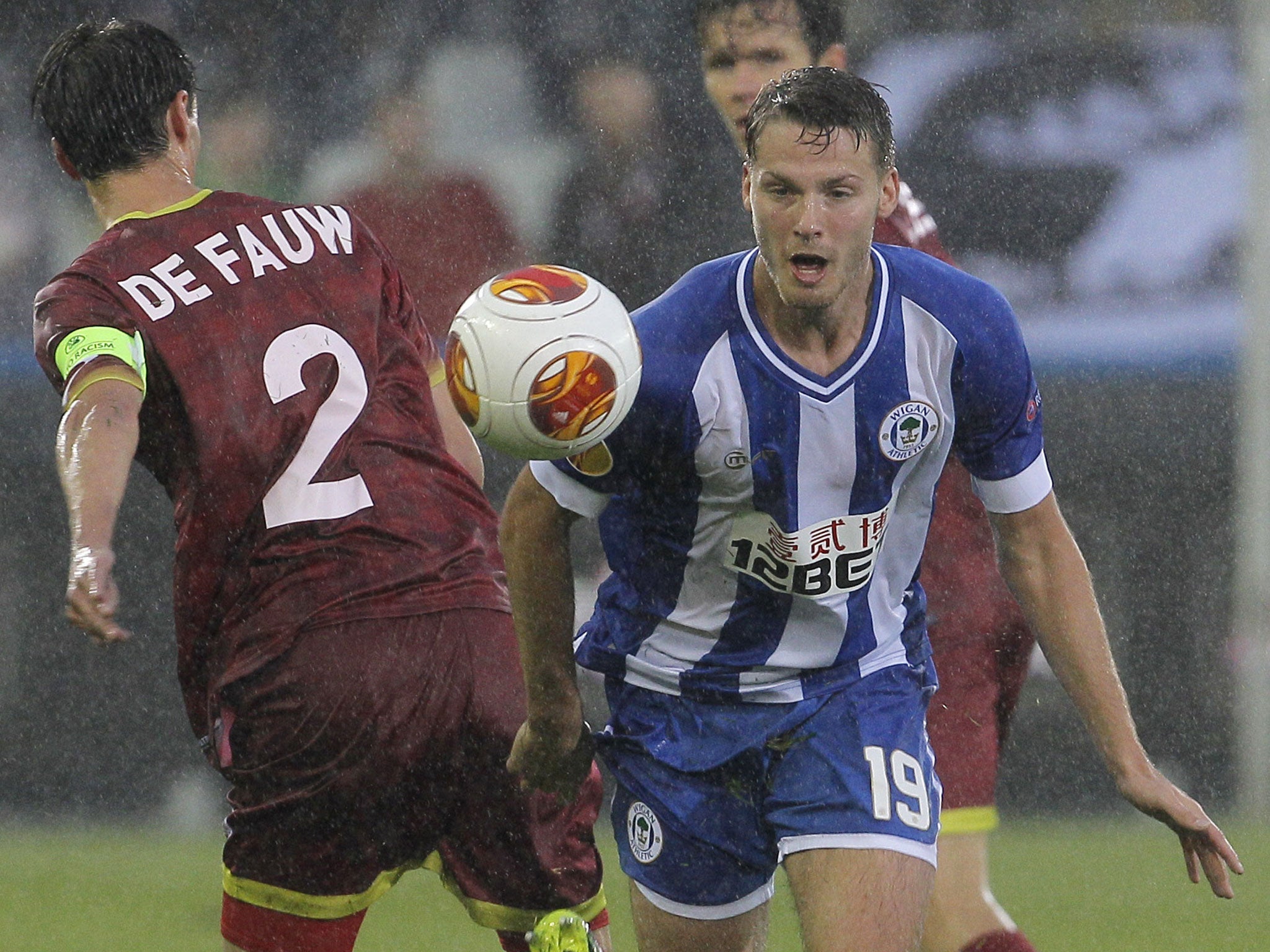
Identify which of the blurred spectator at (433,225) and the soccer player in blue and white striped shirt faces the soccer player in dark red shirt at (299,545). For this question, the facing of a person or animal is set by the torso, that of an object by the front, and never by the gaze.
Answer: the blurred spectator

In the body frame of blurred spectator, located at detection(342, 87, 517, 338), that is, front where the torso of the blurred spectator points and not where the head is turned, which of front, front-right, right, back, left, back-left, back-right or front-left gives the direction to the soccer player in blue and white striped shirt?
front

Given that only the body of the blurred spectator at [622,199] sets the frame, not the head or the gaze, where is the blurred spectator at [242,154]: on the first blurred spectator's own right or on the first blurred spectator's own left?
on the first blurred spectator's own right

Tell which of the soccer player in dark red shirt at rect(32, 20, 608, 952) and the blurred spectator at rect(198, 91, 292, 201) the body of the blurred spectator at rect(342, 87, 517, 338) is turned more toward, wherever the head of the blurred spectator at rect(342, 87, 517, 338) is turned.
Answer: the soccer player in dark red shirt

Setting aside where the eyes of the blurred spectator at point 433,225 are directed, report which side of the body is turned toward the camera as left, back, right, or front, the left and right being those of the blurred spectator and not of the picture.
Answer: front

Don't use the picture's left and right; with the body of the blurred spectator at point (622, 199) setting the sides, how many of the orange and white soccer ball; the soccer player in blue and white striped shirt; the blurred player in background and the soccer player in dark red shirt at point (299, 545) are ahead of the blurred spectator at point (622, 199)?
4

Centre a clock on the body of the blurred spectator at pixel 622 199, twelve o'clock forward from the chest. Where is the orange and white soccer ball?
The orange and white soccer ball is roughly at 12 o'clock from the blurred spectator.

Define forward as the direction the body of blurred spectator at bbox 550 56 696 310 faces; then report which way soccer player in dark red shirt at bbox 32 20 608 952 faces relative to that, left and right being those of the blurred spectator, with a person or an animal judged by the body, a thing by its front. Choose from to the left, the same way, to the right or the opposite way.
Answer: the opposite way

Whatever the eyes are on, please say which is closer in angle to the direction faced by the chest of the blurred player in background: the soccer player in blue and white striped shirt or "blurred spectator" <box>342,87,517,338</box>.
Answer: the soccer player in blue and white striped shirt

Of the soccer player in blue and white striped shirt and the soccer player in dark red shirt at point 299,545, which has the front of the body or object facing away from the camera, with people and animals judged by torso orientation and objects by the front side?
the soccer player in dark red shirt

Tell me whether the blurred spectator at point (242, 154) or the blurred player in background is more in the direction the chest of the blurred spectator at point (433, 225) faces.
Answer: the blurred player in background

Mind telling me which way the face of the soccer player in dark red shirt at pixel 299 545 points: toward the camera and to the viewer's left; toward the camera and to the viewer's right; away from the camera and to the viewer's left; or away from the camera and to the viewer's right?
away from the camera and to the viewer's right

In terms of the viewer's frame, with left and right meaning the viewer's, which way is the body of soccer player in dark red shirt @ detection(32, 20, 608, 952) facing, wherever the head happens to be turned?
facing away from the viewer
